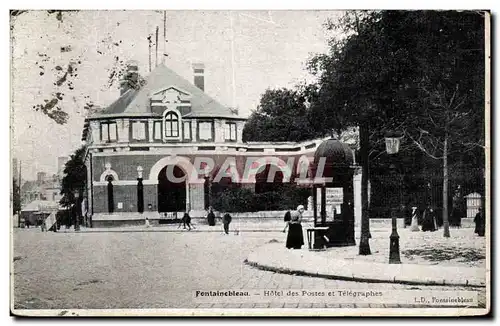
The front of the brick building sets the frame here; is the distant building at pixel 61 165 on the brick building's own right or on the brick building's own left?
on the brick building's own right

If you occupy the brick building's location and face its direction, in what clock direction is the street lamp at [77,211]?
The street lamp is roughly at 3 o'clock from the brick building.

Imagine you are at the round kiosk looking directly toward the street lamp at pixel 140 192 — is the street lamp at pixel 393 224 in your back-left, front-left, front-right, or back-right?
back-left

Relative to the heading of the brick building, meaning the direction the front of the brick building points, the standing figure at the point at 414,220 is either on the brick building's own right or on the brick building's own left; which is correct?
on the brick building's own left

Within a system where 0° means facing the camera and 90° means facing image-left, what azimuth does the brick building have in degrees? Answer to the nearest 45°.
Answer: approximately 0°
